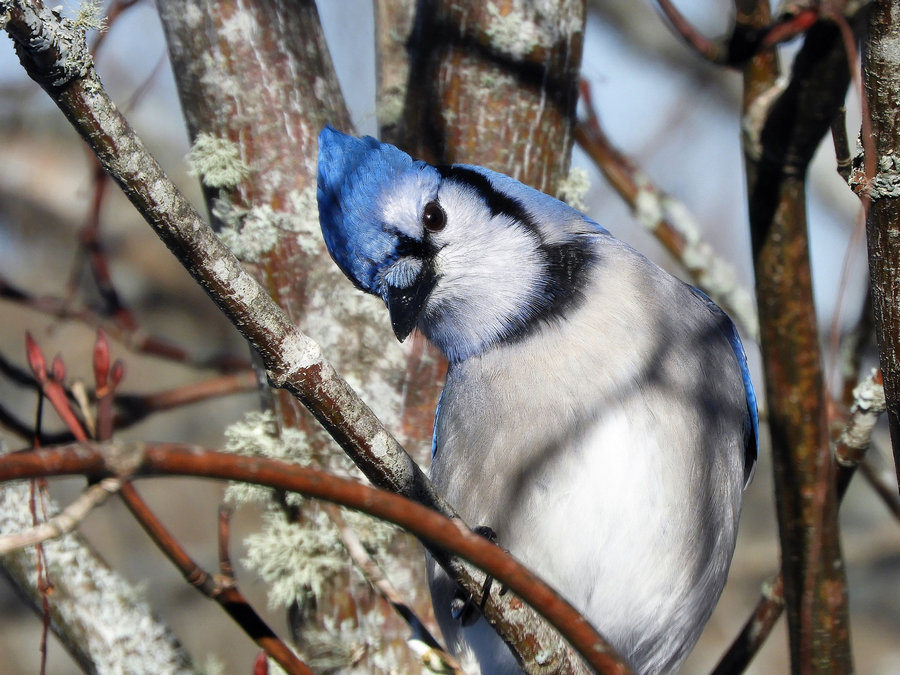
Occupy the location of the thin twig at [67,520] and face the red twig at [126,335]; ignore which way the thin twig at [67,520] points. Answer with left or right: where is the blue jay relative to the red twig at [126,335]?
right

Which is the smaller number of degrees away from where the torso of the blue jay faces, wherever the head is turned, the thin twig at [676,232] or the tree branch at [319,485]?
the tree branch

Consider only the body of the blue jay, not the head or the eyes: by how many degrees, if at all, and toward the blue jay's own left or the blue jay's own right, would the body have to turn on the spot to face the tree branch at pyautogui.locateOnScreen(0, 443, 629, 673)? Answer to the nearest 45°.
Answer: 0° — it already faces it

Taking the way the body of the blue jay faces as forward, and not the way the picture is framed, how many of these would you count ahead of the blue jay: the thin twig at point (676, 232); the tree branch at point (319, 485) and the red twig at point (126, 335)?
1

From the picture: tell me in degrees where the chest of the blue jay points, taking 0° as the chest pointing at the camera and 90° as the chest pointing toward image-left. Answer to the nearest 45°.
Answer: approximately 0°
